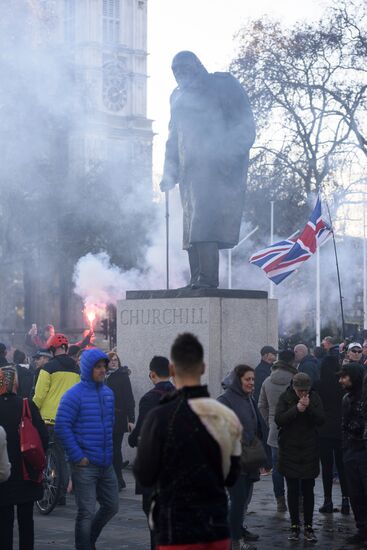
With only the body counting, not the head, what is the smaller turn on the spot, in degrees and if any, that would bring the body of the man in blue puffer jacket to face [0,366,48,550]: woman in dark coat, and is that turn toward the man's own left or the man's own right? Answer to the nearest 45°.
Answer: approximately 90° to the man's own right

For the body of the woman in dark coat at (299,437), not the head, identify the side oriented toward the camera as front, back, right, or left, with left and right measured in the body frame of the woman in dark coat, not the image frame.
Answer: front

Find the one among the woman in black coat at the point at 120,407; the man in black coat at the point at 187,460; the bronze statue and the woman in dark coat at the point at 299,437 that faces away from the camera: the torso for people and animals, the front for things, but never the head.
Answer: the man in black coat at the point at 187,460

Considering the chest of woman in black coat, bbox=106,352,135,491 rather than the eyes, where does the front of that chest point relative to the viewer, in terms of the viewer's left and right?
facing the viewer and to the left of the viewer

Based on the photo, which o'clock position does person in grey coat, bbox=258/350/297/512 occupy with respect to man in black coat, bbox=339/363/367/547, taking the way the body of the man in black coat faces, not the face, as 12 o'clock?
The person in grey coat is roughly at 2 o'clock from the man in black coat.

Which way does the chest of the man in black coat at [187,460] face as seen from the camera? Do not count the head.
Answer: away from the camera

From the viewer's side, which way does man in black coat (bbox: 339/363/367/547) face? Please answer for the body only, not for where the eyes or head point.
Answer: to the viewer's left

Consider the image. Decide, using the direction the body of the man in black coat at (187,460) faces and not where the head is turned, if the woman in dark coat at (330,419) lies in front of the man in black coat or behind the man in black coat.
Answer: in front

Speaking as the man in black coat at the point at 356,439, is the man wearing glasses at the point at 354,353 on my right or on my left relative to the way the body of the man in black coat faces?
on my right

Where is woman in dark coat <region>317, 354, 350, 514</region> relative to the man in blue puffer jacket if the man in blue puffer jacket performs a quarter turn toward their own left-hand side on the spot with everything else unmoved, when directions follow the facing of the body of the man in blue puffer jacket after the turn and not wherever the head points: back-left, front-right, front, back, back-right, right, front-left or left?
front
